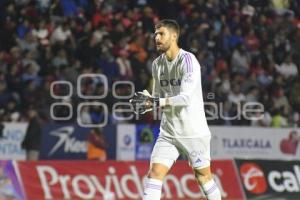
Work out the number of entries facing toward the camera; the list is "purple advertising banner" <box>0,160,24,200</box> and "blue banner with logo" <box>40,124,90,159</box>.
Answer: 2

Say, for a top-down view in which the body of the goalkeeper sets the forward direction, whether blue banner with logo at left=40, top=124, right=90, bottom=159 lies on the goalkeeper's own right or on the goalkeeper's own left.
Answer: on the goalkeeper's own right

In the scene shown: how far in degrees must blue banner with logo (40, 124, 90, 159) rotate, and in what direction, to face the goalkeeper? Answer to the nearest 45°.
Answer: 0° — it already faces them

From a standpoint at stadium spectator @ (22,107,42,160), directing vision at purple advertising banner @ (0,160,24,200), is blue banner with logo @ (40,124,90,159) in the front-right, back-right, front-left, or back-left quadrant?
back-left

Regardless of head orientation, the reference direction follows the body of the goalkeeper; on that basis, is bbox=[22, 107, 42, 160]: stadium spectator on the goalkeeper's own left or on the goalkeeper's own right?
on the goalkeeper's own right

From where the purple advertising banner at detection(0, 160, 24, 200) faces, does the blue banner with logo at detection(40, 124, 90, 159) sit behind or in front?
behind

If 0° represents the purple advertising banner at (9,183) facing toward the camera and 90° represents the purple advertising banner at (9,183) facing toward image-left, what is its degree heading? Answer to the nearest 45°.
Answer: approximately 0°

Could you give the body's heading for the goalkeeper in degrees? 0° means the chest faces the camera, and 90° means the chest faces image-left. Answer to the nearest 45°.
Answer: approximately 45°
